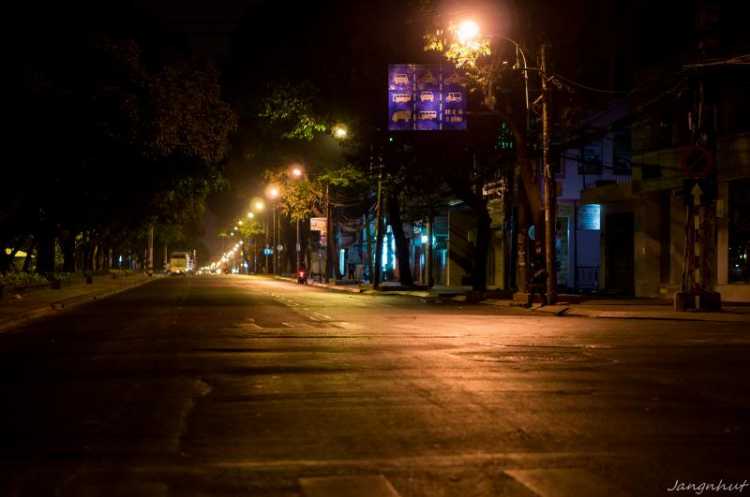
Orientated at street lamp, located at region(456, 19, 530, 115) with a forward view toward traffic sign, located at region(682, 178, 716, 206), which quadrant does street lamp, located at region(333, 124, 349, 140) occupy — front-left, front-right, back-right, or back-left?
back-left

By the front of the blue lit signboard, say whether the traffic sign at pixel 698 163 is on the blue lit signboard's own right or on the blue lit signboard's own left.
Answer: on the blue lit signboard's own left

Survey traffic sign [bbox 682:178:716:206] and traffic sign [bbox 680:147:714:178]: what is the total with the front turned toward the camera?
2

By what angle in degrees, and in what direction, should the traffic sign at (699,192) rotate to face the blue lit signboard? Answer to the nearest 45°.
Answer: approximately 90° to its right

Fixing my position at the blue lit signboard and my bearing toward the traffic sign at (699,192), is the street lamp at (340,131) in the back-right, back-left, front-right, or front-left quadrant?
back-left
